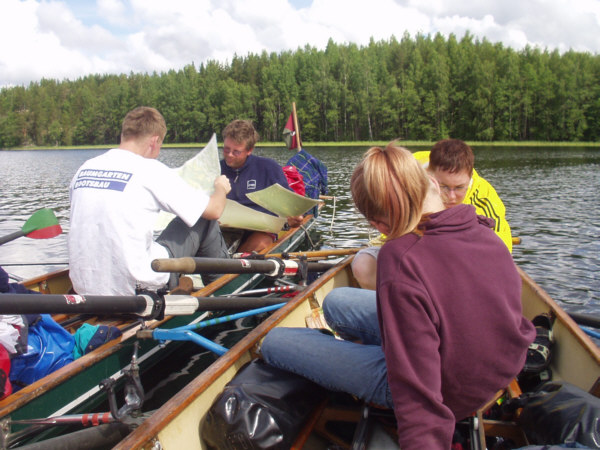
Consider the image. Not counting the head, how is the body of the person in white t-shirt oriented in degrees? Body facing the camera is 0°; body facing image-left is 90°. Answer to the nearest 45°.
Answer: approximately 225°

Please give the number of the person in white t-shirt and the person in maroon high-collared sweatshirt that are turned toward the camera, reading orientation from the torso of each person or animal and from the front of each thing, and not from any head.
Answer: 0

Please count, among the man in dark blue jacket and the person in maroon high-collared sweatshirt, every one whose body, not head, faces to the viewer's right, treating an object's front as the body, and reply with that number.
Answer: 0

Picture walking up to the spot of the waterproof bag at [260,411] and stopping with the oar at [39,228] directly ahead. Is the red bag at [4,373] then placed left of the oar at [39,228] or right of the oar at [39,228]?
left

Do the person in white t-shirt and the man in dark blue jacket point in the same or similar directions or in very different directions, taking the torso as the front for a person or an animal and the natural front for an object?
very different directions

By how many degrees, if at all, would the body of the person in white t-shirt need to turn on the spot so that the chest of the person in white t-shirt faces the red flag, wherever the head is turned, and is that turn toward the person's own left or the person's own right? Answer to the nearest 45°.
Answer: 0° — they already face it

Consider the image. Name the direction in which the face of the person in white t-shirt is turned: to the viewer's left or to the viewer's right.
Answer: to the viewer's right

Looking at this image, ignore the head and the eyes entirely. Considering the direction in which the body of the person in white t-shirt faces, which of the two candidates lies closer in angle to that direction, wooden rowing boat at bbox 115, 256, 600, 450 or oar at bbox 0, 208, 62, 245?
the oar

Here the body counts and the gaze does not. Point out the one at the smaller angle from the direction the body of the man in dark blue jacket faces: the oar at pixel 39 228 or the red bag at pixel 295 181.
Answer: the oar

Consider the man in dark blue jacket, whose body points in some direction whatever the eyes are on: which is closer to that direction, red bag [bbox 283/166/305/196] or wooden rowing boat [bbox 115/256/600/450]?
the wooden rowing boat

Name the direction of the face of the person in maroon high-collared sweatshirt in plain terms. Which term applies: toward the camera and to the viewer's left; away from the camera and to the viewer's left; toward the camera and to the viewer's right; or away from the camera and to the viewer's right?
away from the camera and to the viewer's left
